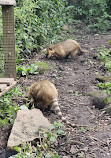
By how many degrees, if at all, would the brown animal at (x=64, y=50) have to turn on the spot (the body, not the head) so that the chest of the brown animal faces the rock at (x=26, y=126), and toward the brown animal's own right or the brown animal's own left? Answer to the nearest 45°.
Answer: approximately 90° to the brown animal's own left

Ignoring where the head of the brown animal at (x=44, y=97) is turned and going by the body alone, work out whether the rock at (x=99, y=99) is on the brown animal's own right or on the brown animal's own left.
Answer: on the brown animal's own right

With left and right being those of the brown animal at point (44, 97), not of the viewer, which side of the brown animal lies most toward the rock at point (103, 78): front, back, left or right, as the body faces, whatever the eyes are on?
right

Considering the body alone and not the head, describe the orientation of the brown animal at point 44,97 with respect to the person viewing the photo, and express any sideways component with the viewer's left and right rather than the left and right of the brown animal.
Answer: facing away from the viewer and to the left of the viewer

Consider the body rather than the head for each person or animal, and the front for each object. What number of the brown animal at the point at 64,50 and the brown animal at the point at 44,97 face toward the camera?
0

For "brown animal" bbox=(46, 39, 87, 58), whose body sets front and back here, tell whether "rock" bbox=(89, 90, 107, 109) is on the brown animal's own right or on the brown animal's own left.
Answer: on the brown animal's own left

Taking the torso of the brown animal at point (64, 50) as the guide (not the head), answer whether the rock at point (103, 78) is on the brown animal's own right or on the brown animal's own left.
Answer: on the brown animal's own left

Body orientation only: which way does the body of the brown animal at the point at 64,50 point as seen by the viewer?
to the viewer's left

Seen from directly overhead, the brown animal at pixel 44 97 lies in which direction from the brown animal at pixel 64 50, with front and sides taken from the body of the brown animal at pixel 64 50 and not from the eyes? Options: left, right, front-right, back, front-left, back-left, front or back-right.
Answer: left
